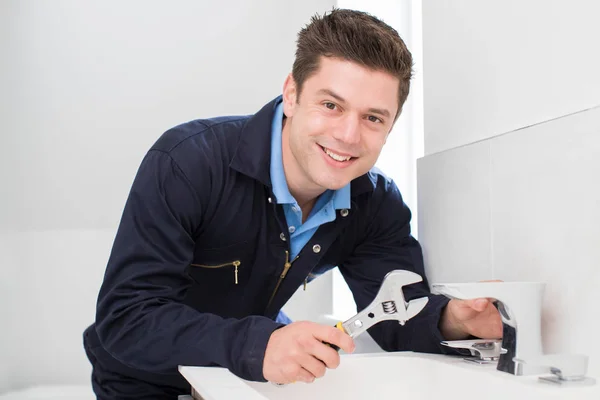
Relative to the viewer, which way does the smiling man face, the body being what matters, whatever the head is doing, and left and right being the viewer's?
facing the viewer and to the right of the viewer
